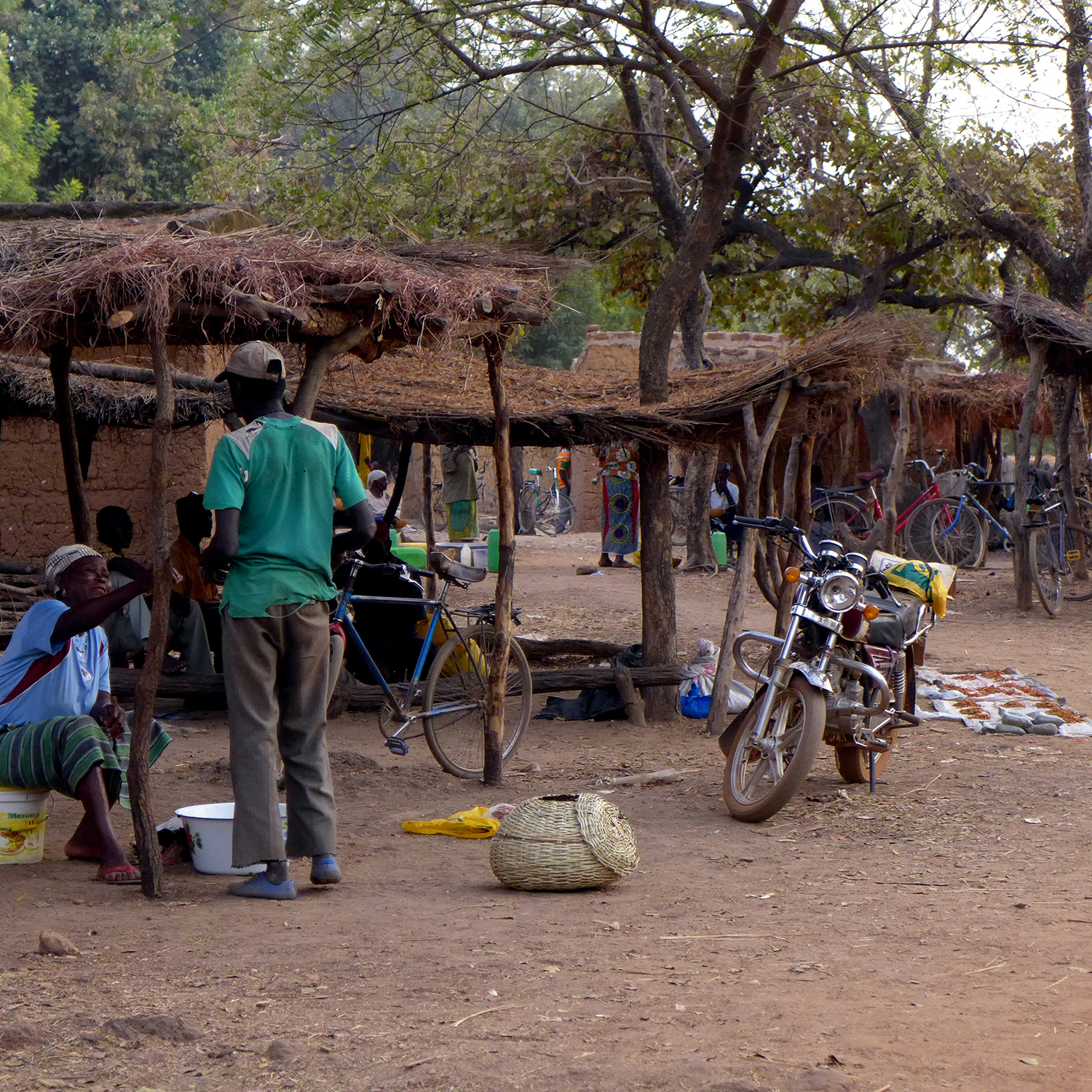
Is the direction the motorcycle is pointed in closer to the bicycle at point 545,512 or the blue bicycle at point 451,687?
the blue bicycle

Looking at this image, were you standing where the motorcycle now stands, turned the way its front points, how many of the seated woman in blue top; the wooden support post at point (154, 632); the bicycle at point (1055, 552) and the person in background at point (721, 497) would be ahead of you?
2

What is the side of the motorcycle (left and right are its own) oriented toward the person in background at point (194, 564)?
right

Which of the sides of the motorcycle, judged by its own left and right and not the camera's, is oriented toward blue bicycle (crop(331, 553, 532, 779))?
right

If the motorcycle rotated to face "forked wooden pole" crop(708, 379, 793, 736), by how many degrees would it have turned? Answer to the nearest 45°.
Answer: approximately 135° to its right

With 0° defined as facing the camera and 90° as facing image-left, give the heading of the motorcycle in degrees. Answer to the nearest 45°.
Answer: approximately 45°

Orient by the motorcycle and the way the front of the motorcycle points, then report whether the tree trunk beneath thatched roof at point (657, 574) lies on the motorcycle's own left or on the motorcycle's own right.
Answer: on the motorcycle's own right

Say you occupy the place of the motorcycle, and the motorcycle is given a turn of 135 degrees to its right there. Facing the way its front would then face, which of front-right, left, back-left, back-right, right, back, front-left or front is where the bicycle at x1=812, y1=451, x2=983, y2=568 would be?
front

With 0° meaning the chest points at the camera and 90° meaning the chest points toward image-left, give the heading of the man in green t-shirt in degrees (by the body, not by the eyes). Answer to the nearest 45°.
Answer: approximately 135°

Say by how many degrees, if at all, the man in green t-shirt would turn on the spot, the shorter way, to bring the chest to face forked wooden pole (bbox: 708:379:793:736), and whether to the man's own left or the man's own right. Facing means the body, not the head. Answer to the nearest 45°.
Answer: approximately 90° to the man's own right

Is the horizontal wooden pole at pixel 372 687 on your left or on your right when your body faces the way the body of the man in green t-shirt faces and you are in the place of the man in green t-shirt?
on your right
